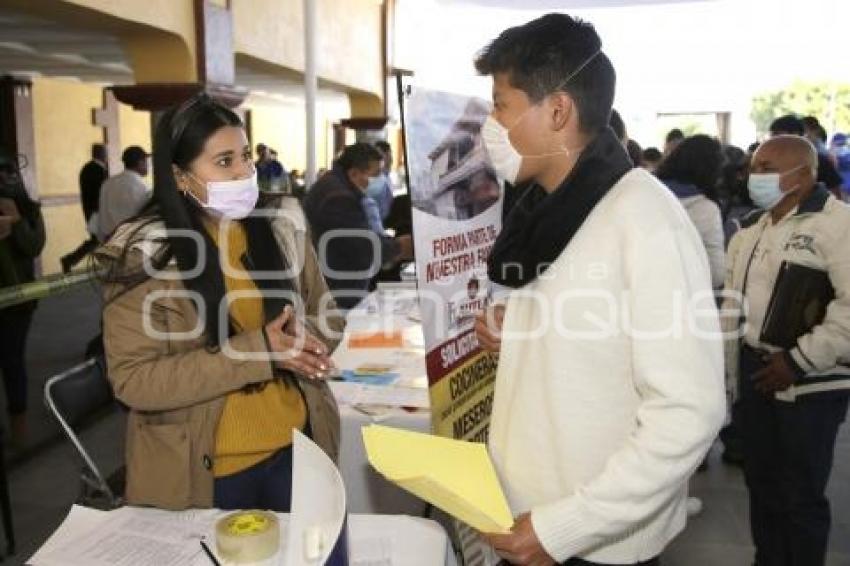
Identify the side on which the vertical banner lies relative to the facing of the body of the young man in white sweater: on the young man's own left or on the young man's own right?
on the young man's own right

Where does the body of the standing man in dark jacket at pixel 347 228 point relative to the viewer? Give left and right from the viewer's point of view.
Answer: facing to the right of the viewer

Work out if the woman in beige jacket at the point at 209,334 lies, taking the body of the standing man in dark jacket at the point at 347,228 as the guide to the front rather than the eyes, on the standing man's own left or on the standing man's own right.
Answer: on the standing man's own right

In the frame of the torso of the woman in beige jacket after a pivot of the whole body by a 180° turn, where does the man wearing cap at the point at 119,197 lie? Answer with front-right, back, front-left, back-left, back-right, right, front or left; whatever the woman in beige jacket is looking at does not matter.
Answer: front-right

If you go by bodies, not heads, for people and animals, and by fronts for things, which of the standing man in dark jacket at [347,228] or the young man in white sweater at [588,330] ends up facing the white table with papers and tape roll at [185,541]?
the young man in white sweater

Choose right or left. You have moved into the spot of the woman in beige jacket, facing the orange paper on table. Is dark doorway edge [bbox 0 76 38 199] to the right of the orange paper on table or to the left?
left

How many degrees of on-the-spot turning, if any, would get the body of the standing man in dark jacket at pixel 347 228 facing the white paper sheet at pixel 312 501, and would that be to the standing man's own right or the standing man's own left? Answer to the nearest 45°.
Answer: approximately 90° to the standing man's own right

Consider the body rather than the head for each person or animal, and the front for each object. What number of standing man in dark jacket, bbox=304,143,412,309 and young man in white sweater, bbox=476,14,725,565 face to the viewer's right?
1

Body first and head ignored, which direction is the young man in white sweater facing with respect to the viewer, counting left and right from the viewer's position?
facing to the left of the viewer

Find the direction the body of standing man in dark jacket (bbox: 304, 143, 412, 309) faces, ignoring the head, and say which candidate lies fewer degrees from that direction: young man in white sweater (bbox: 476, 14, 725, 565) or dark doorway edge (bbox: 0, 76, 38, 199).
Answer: the young man in white sweater

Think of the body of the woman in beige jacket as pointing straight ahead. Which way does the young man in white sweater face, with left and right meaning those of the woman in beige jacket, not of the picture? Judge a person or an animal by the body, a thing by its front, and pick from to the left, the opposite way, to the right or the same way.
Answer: the opposite way

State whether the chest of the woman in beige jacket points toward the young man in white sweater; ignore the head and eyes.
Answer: yes
